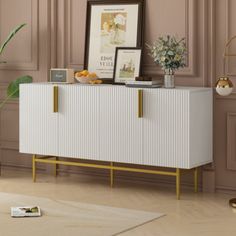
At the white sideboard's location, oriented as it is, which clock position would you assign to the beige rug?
The beige rug is roughly at 11 o'clock from the white sideboard.

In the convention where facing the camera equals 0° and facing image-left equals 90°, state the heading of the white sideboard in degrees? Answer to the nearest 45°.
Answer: approximately 45°
